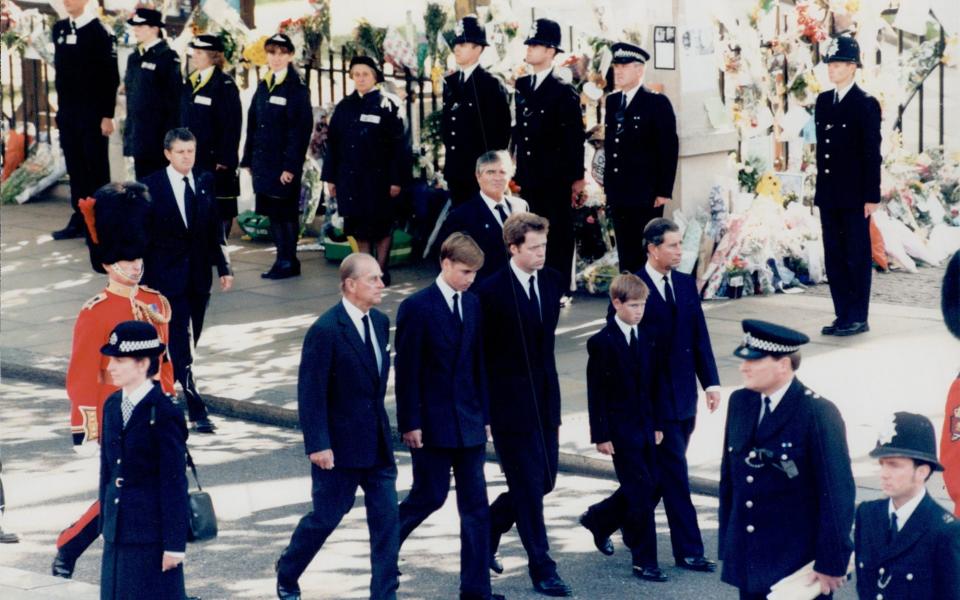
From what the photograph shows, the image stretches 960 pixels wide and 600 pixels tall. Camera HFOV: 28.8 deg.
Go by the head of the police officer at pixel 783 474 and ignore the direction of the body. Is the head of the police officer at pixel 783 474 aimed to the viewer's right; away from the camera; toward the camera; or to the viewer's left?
to the viewer's left

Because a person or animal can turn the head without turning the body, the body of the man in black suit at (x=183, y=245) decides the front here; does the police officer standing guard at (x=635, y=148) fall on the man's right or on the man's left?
on the man's left

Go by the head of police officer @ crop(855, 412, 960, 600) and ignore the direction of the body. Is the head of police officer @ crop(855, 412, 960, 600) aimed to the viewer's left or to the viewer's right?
to the viewer's left
